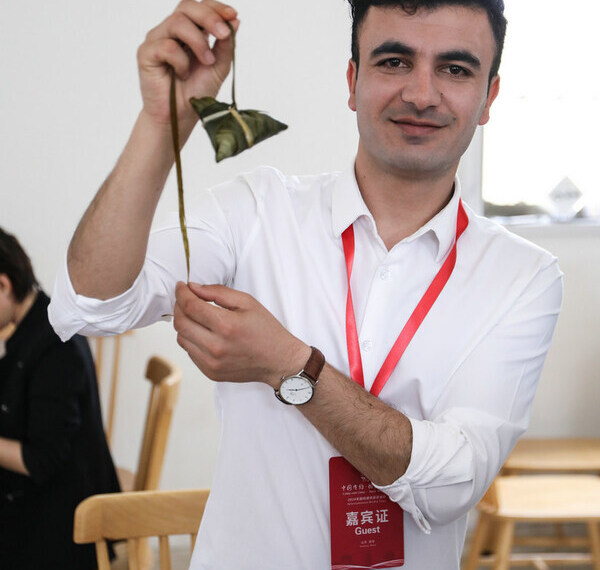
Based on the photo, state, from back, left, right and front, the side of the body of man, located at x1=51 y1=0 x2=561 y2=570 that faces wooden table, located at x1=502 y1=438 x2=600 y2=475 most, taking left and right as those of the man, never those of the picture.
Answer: back

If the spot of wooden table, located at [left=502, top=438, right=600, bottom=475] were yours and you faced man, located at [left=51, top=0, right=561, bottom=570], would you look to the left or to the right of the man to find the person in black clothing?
right

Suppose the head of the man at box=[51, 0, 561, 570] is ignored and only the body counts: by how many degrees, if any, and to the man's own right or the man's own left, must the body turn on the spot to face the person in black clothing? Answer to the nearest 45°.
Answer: approximately 135° to the man's own right

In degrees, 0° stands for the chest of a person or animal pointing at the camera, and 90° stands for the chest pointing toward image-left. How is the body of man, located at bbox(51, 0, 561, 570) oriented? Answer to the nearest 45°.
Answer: approximately 0°
